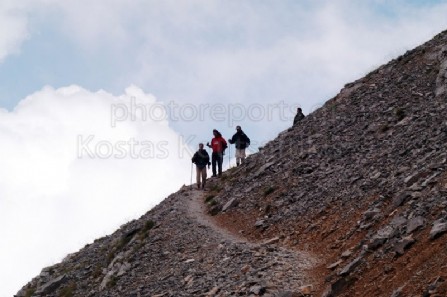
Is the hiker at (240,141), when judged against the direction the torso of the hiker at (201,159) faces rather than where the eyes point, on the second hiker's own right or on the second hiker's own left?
on the second hiker's own left

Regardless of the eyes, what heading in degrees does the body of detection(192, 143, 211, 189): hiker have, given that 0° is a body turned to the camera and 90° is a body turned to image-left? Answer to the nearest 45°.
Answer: approximately 0°

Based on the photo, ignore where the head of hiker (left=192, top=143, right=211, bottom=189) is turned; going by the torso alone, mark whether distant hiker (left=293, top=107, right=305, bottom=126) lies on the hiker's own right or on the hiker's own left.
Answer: on the hiker's own left
